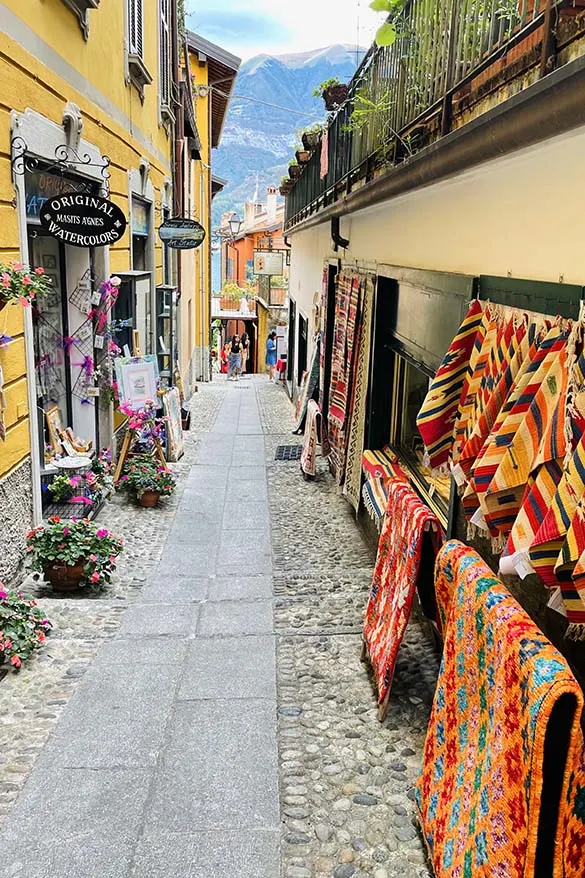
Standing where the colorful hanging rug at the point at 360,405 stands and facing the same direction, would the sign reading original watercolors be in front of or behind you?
in front

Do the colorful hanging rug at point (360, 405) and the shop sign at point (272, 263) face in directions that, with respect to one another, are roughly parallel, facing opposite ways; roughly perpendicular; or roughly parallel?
roughly perpendicular

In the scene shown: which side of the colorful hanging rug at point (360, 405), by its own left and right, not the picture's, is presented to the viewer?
left

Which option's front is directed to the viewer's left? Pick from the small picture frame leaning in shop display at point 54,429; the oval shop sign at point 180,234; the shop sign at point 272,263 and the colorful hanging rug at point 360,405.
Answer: the colorful hanging rug

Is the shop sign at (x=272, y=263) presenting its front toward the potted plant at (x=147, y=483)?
yes

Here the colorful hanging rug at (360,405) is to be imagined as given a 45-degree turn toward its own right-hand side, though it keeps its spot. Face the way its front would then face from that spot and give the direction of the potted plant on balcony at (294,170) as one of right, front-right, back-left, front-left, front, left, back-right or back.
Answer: front-right

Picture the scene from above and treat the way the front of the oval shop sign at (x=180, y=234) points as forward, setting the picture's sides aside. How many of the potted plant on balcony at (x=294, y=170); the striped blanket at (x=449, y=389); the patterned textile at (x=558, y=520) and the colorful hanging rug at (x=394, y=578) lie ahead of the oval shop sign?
3

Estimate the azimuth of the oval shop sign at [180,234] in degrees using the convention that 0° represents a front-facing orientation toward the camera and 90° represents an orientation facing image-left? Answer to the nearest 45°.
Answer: approximately 0°

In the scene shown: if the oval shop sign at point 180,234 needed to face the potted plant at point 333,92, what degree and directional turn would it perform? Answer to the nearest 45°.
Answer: approximately 45° to its left

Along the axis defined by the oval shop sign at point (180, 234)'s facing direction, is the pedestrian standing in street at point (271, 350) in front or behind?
behind

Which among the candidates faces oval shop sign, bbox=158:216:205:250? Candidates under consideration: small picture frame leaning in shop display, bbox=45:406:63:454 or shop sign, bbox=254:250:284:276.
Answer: the shop sign

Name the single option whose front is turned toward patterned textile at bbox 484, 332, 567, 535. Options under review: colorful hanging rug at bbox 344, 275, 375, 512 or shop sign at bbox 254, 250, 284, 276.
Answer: the shop sign

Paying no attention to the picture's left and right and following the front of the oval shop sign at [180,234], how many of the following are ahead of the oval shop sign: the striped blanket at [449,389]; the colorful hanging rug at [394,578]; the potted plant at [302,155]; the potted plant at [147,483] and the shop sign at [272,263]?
3

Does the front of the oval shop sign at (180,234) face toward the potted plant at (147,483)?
yes

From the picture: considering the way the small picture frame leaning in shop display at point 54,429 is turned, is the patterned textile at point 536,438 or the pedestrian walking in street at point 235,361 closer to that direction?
the patterned textile
